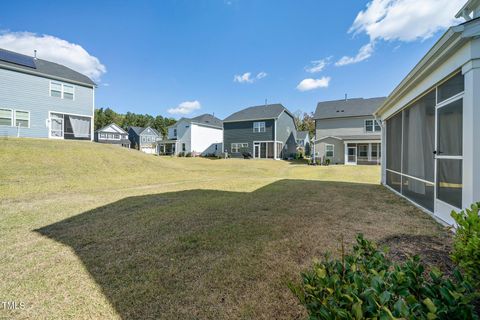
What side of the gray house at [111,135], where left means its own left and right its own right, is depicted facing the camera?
front

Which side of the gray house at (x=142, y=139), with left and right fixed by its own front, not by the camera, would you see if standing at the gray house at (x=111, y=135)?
right

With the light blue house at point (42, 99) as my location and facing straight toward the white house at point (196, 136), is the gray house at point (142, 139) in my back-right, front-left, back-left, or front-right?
front-left

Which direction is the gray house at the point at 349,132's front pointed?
away from the camera

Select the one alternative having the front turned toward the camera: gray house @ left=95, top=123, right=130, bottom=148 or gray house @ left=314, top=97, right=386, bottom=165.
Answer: gray house @ left=95, top=123, right=130, bottom=148

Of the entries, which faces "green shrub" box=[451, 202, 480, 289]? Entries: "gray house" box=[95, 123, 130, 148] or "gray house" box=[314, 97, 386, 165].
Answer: "gray house" box=[95, 123, 130, 148]

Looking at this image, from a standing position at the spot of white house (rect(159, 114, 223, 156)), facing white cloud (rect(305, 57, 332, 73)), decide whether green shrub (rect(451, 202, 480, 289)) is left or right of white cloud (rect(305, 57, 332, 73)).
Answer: right

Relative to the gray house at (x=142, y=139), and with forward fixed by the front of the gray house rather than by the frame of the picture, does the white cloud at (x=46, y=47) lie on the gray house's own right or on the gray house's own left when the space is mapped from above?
on the gray house's own right

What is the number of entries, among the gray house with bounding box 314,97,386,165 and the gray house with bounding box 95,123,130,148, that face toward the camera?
1

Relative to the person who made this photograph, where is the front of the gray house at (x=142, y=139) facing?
facing the viewer and to the right of the viewer

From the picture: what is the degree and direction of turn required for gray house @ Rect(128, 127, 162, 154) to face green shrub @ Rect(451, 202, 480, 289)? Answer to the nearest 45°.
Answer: approximately 45° to its right

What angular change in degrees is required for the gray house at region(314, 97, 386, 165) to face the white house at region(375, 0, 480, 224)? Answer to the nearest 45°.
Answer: approximately 180°

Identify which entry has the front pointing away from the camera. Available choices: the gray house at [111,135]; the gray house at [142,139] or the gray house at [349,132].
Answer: the gray house at [349,132]

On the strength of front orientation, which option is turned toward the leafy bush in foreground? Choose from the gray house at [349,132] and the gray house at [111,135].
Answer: the gray house at [111,135]

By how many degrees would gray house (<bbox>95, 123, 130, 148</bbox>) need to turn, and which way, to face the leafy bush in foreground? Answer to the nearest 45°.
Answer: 0° — it already faces it
